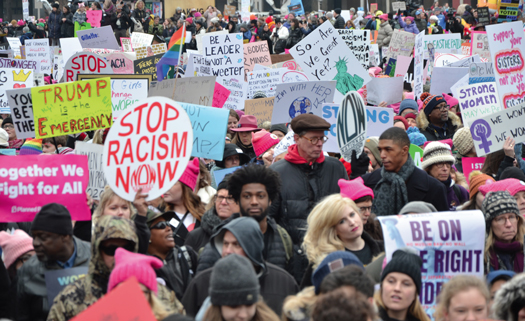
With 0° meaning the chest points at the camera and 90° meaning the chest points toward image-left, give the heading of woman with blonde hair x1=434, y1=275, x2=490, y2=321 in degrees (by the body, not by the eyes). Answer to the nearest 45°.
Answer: approximately 0°

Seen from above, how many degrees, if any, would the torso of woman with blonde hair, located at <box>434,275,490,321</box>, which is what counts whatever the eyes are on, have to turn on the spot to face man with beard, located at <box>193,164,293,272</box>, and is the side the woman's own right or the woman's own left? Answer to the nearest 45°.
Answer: approximately 135° to the woman's own right

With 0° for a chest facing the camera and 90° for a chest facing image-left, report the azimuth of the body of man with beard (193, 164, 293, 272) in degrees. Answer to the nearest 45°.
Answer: approximately 0°

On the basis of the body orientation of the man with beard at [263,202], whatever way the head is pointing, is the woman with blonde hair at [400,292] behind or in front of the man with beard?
in front

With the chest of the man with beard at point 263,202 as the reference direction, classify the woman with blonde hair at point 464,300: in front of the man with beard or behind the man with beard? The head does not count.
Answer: in front

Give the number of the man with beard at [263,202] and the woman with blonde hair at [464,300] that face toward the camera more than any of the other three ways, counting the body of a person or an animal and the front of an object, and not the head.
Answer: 2
